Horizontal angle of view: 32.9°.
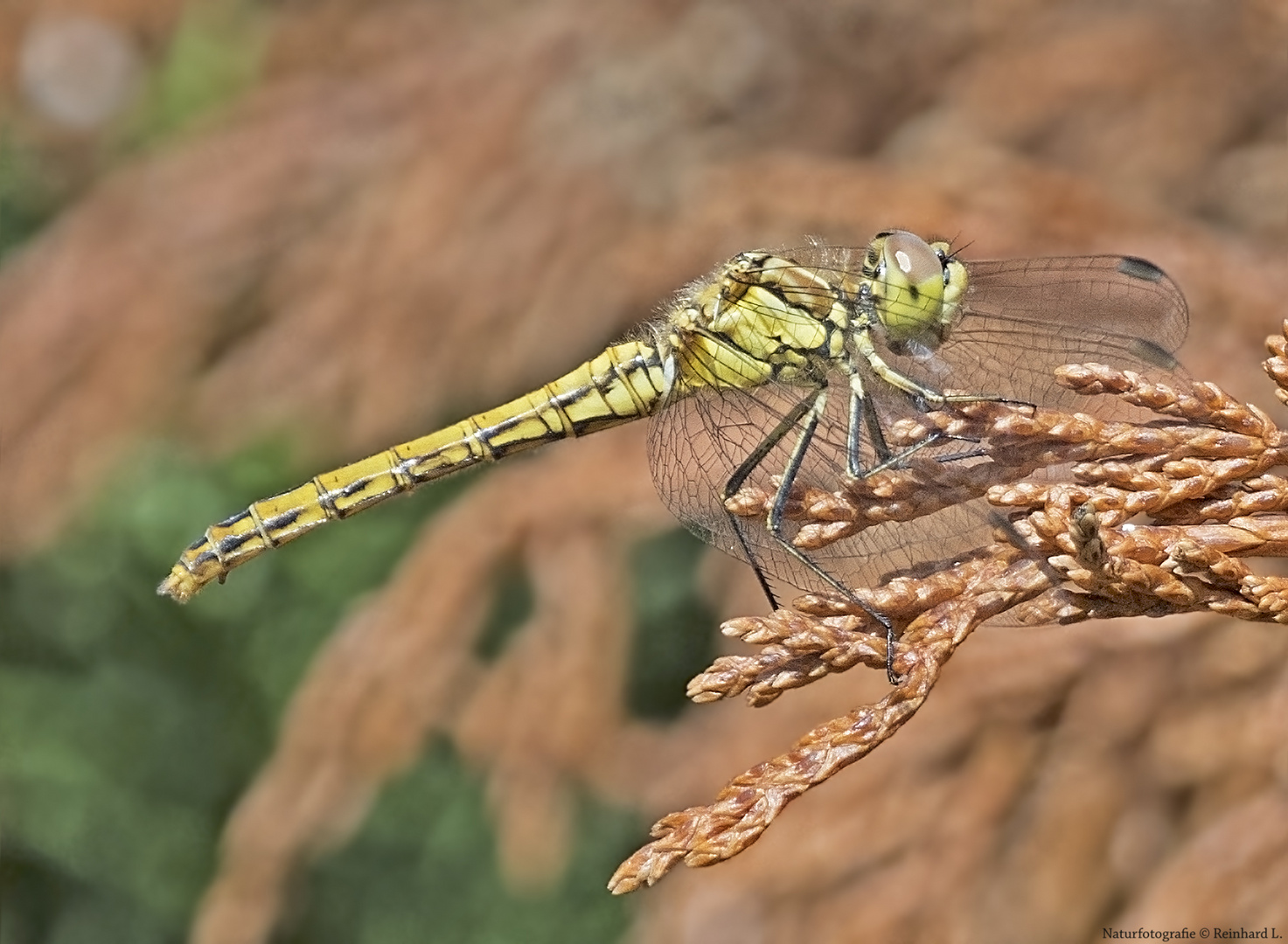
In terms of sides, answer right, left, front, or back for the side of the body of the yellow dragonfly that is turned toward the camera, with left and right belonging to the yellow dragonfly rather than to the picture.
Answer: right
